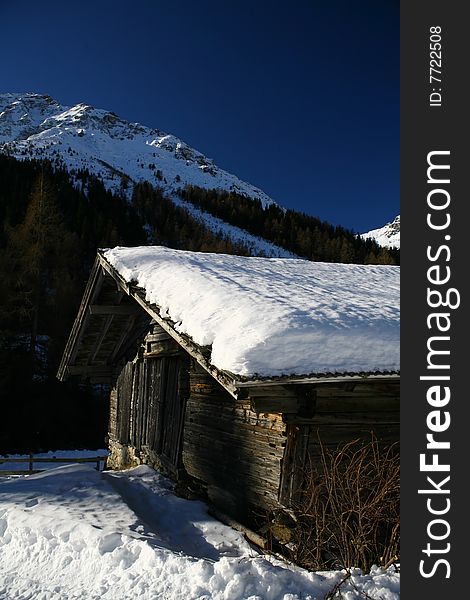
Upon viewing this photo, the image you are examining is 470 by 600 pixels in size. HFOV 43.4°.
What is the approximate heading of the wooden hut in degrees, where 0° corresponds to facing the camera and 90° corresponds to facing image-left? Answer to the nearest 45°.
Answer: approximately 45°
